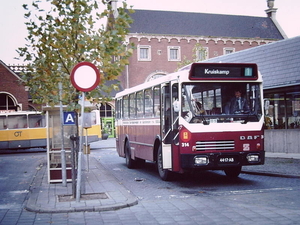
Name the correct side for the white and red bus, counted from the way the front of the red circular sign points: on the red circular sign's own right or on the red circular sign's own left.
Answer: on the red circular sign's own left

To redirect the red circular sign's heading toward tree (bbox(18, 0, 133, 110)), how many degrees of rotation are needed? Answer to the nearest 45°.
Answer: approximately 180°

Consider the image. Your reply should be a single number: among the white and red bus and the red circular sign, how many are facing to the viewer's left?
0

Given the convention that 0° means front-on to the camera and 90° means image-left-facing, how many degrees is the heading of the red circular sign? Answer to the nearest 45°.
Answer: approximately 0°

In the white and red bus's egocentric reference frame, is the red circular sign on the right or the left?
on its right

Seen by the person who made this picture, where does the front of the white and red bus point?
facing the viewer and to the right of the viewer

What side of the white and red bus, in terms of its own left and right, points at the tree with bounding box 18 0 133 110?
right
